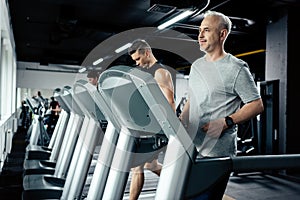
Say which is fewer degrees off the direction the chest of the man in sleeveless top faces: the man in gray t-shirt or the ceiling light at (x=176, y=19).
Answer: the man in gray t-shirt

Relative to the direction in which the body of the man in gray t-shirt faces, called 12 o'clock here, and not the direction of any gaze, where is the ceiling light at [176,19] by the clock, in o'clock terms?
The ceiling light is roughly at 4 o'clock from the man in gray t-shirt.

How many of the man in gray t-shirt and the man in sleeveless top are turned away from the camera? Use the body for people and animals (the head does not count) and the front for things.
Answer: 0

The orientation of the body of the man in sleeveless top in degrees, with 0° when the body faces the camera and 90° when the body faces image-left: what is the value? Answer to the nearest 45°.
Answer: approximately 45°

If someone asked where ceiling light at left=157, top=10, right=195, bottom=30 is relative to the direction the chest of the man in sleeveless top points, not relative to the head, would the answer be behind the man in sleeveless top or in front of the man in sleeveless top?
behind

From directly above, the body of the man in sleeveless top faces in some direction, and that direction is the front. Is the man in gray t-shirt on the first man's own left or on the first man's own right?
on the first man's own left

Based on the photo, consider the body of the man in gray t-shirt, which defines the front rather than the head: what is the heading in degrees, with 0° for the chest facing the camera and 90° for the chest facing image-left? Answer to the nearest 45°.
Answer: approximately 45°

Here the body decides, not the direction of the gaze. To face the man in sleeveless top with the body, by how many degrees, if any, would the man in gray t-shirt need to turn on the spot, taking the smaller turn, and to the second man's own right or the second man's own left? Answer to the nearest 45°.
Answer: approximately 90° to the second man's own right
